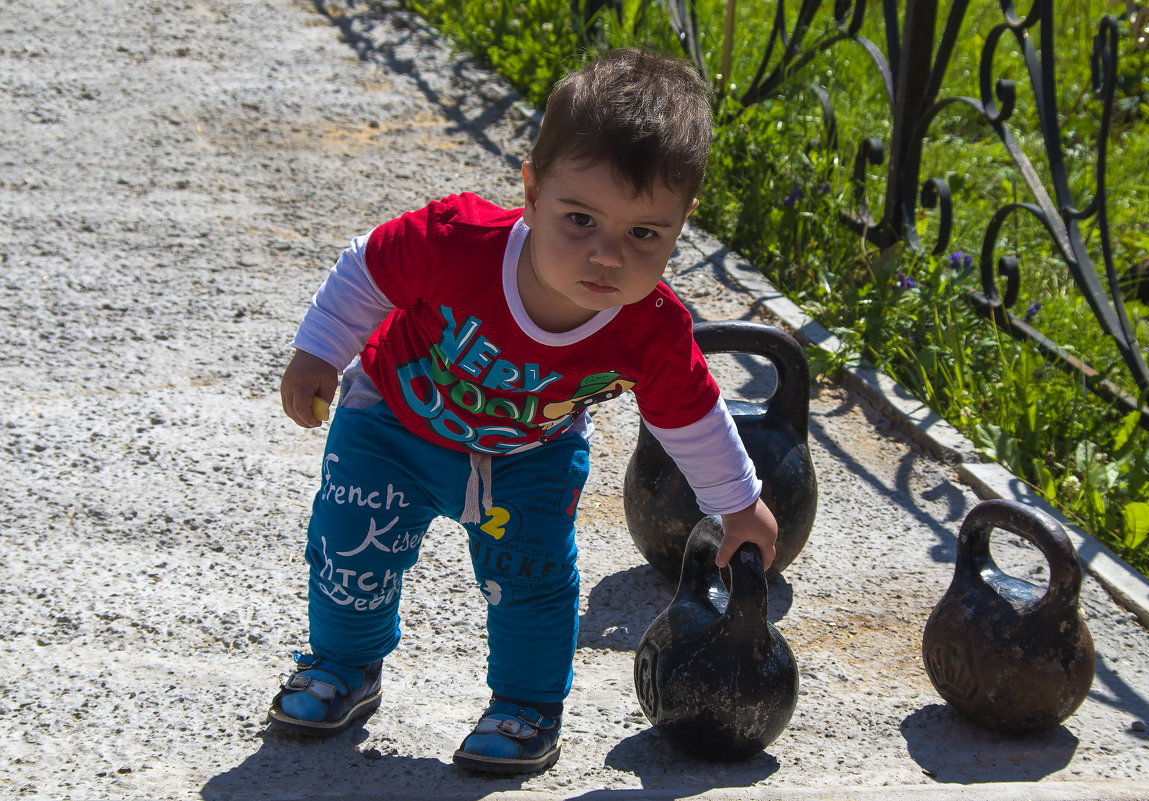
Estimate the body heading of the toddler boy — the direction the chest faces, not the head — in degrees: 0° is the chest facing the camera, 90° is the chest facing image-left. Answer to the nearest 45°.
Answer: approximately 0°

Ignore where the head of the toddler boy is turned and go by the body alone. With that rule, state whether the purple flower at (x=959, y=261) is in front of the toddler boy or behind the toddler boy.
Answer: behind

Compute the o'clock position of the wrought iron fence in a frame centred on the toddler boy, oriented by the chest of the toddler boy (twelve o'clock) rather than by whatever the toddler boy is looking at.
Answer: The wrought iron fence is roughly at 7 o'clock from the toddler boy.

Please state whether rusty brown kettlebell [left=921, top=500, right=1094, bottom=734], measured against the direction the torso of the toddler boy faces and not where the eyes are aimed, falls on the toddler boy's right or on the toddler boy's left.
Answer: on the toddler boy's left
